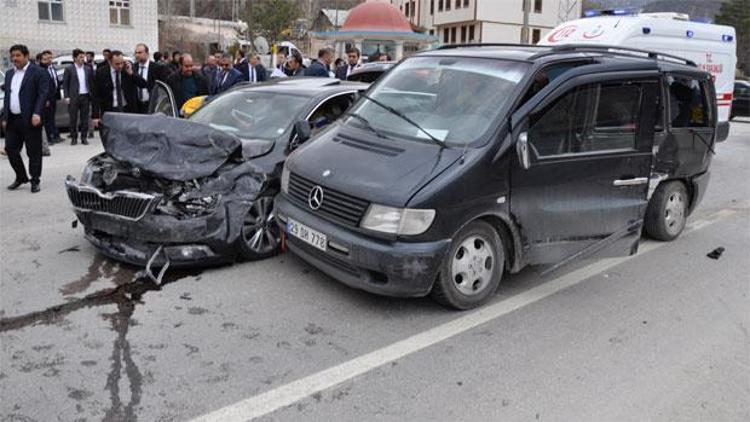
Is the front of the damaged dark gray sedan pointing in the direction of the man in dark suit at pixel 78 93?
no

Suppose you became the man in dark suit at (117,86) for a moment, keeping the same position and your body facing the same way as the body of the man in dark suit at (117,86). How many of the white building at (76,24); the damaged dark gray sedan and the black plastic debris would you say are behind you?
1

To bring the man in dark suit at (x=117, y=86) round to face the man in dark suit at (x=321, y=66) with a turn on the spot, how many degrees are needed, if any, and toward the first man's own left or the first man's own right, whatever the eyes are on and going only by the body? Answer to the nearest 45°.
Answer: approximately 90° to the first man's own left

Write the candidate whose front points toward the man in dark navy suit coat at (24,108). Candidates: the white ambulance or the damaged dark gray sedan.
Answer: the white ambulance

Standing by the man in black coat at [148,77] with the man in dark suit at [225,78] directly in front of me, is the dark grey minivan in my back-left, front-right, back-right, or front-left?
front-right

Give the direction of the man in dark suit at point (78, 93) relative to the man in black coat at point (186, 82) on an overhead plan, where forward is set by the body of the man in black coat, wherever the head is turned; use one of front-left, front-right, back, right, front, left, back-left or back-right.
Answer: back-right

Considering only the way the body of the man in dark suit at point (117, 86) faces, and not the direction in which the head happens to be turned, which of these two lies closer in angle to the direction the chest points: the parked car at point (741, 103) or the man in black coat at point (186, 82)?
the man in black coat

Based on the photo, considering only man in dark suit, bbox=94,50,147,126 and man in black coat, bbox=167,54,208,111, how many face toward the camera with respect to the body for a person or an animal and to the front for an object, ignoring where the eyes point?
2

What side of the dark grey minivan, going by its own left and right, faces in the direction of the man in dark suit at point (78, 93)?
right

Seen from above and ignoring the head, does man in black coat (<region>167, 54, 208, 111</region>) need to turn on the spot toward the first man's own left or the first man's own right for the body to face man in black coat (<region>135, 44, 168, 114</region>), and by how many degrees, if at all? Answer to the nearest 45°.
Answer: approximately 135° to the first man's own right

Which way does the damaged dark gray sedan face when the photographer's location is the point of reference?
facing the viewer and to the left of the viewer

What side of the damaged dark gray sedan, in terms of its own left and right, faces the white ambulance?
back

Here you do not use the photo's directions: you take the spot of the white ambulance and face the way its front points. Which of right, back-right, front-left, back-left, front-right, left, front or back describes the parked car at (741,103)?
back-right

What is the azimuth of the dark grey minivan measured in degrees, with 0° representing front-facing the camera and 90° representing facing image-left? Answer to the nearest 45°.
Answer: approximately 45°

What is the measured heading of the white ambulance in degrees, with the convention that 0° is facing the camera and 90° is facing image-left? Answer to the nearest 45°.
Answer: approximately 45°

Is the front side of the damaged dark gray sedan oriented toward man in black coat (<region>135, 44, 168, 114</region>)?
no

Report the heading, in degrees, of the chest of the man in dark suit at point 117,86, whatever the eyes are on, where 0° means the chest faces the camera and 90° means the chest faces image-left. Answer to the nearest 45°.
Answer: approximately 0°
